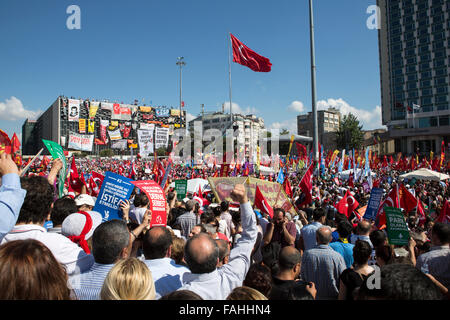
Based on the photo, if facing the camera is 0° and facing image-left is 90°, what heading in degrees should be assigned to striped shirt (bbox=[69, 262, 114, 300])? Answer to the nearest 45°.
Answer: approximately 180°

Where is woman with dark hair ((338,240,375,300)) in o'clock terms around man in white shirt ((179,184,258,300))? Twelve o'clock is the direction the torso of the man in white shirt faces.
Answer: The woman with dark hair is roughly at 2 o'clock from the man in white shirt.

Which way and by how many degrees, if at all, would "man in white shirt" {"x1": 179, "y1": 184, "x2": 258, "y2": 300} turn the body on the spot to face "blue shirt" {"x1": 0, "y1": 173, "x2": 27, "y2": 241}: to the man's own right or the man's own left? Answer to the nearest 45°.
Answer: approximately 135° to the man's own left

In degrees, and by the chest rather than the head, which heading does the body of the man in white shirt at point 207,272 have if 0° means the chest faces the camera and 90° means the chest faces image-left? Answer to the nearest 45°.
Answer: approximately 180°

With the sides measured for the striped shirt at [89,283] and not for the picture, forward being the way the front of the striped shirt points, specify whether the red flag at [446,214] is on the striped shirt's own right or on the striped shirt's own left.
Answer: on the striped shirt's own right

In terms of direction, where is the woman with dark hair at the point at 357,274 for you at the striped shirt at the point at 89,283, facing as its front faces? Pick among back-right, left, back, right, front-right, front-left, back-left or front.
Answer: right

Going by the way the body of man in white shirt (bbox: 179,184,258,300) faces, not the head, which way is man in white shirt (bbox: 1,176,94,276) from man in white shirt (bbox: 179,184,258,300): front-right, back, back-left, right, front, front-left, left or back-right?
left

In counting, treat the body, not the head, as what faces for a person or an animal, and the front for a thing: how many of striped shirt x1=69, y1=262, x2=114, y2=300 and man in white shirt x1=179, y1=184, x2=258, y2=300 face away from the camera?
2

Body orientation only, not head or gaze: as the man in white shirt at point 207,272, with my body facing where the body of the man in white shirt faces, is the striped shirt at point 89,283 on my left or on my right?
on my left

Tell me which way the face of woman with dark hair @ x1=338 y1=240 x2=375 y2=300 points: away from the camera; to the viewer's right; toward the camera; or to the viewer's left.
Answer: away from the camera

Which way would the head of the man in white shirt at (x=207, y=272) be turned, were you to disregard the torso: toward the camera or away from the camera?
away from the camera

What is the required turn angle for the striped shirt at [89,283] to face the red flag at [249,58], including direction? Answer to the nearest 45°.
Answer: approximately 45° to its right

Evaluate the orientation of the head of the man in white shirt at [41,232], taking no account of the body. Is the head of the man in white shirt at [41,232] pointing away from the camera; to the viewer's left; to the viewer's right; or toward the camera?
away from the camera
